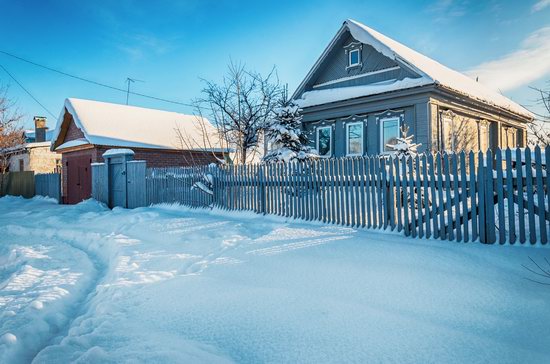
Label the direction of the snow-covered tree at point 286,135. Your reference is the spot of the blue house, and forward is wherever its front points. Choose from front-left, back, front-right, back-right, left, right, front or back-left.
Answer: front

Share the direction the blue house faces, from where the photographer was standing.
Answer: facing the viewer and to the left of the viewer

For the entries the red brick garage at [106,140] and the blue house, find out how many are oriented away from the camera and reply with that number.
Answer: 0

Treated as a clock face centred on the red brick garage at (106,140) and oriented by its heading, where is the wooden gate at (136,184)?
The wooden gate is roughly at 10 o'clock from the red brick garage.

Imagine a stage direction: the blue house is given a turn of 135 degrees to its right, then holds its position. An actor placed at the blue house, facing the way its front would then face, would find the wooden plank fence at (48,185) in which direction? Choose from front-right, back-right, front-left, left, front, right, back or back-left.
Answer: left

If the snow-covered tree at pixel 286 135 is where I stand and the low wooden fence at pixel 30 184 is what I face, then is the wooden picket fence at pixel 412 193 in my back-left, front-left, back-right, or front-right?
back-left

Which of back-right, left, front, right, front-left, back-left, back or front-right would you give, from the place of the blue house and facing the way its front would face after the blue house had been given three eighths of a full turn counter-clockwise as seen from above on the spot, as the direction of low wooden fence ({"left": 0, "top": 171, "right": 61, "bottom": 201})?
back

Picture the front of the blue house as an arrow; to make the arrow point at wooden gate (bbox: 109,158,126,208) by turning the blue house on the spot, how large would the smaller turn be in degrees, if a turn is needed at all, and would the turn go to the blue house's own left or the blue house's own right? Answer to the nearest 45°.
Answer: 0° — it already faces it

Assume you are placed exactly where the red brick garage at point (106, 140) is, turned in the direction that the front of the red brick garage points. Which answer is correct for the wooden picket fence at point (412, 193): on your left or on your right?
on your left

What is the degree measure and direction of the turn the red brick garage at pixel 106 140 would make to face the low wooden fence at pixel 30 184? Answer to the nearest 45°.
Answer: approximately 90° to its right

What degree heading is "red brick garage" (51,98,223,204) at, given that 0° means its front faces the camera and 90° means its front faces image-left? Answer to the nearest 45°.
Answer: approximately 45°

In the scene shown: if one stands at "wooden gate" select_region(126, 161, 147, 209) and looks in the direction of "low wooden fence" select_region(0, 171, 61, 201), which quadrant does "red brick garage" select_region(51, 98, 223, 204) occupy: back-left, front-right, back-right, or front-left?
front-right
